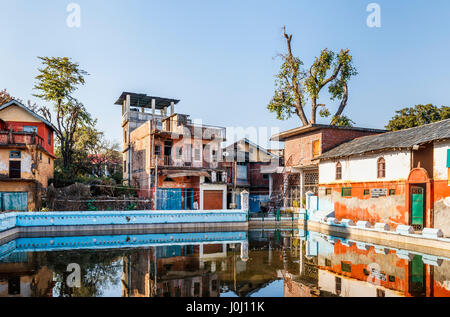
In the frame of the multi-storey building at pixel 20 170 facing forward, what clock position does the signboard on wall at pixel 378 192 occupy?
The signboard on wall is roughly at 10 o'clock from the multi-storey building.

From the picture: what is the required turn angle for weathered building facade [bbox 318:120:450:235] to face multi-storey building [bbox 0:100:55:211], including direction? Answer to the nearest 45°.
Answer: approximately 45° to its right

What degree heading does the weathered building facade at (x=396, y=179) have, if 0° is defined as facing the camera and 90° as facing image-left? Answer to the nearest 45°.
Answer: approximately 45°

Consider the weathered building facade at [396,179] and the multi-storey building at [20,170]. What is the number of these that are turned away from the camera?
0

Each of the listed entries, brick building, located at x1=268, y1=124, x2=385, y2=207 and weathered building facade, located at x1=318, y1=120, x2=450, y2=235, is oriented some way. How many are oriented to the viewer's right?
0

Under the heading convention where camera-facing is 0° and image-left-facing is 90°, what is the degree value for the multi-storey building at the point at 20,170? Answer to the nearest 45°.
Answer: approximately 0°

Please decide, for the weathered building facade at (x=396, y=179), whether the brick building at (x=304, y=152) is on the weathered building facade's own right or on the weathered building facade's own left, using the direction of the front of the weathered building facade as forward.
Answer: on the weathered building facade's own right

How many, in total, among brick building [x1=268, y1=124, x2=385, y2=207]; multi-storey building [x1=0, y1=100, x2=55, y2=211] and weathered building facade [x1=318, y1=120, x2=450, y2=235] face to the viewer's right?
0
